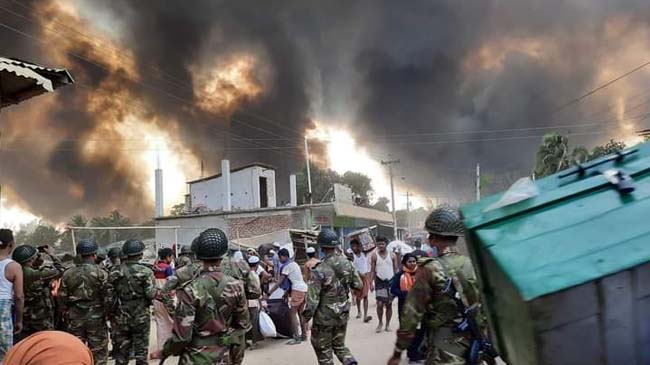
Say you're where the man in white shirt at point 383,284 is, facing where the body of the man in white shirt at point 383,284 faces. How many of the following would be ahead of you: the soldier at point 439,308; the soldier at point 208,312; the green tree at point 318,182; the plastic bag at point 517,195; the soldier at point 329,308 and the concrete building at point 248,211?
4

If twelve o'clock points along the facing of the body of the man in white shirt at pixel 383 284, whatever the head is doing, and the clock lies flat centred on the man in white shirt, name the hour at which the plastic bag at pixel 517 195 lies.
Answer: The plastic bag is roughly at 12 o'clock from the man in white shirt.

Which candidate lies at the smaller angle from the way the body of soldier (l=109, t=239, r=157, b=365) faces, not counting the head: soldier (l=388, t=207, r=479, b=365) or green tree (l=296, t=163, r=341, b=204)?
the green tree

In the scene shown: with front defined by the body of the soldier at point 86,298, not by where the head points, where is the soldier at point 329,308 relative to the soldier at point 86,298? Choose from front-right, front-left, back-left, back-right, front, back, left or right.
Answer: back-right

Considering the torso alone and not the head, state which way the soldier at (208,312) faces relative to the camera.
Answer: away from the camera

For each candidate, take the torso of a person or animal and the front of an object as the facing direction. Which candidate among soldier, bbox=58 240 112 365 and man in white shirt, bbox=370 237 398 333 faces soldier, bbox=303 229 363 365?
the man in white shirt

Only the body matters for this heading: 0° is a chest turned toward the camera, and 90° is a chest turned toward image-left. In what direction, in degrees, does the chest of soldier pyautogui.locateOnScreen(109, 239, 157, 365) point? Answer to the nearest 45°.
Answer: approximately 180°

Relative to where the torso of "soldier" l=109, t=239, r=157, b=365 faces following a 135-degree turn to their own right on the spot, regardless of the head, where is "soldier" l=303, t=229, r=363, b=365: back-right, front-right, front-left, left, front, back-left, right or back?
front

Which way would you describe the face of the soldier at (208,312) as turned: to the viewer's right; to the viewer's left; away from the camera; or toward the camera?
away from the camera

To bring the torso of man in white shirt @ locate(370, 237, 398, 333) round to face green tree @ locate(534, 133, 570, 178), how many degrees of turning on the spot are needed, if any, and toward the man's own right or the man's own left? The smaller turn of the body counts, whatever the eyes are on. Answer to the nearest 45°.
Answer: approximately 135° to the man's own left

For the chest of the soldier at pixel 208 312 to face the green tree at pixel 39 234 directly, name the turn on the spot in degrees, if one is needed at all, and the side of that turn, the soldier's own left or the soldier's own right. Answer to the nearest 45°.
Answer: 0° — they already face it

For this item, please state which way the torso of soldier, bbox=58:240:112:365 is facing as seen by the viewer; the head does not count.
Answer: away from the camera
